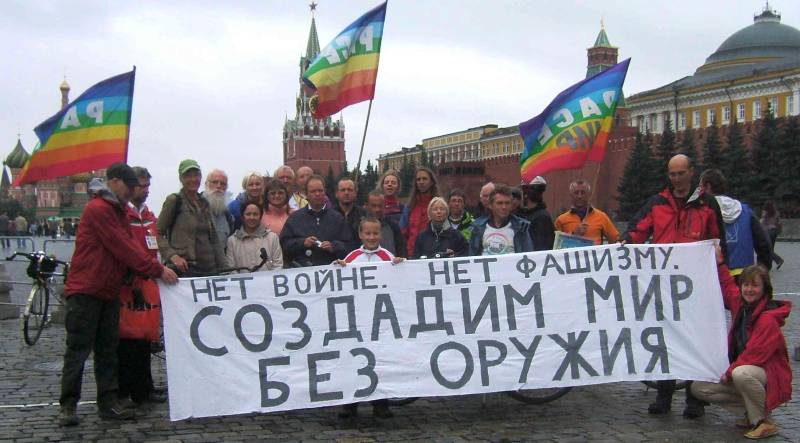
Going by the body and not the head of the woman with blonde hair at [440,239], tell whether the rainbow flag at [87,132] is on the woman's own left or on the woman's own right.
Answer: on the woman's own right

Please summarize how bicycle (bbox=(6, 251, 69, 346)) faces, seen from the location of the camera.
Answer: facing the viewer and to the left of the viewer

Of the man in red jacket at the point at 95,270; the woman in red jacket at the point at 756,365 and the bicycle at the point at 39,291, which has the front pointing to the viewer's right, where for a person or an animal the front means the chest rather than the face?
the man in red jacket

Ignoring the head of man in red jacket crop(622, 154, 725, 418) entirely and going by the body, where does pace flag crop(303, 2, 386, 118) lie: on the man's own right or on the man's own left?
on the man's own right

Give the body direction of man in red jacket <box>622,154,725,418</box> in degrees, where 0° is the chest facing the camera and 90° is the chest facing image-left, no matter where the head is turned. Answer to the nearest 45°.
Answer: approximately 0°

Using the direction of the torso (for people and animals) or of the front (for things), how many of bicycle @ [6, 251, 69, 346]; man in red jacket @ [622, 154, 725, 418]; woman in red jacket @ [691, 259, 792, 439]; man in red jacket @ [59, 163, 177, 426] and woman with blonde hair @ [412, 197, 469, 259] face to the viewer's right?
1

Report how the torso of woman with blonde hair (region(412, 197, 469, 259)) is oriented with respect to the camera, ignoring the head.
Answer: toward the camera

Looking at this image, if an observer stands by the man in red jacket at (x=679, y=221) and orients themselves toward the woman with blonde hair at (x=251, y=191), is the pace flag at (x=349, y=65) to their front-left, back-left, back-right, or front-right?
front-right

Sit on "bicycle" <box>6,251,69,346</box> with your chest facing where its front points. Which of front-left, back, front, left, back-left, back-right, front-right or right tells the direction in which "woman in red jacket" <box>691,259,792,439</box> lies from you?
left

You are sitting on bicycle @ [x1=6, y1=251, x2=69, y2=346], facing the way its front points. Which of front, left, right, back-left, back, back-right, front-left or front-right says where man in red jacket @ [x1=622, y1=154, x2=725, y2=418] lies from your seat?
left

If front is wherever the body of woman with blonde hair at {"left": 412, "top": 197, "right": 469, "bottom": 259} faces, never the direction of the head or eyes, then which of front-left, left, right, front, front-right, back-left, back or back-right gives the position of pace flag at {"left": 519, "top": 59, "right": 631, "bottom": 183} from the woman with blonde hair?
back-left

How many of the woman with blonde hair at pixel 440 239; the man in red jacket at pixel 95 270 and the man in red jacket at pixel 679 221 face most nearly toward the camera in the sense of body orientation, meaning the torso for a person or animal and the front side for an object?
2

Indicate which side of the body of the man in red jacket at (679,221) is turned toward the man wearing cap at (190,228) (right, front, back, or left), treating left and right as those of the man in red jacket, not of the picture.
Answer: right

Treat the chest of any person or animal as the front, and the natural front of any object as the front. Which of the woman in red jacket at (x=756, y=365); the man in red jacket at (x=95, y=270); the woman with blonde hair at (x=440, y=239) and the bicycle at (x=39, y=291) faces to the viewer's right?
the man in red jacket

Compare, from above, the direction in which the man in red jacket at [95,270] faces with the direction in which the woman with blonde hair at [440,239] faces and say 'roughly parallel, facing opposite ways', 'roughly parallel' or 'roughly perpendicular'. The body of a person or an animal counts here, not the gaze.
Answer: roughly perpendicular

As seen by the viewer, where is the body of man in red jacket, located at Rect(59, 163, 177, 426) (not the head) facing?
to the viewer's right
